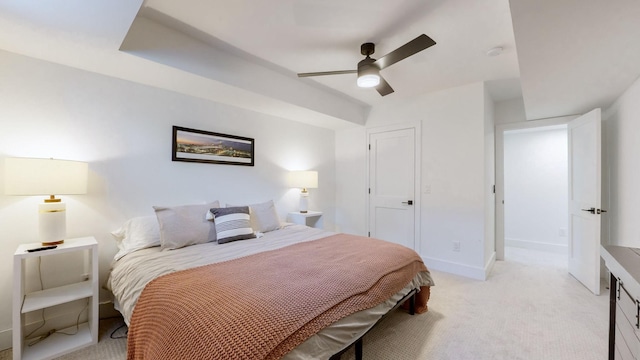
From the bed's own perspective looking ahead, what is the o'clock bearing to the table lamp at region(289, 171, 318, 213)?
The table lamp is roughly at 8 o'clock from the bed.

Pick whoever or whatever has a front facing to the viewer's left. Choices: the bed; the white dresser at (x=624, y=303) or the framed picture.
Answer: the white dresser

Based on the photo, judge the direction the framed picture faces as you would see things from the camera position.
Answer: facing the viewer and to the right of the viewer

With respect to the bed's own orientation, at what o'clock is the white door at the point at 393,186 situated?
The white door is roughly at 9 o'clock from the bed.

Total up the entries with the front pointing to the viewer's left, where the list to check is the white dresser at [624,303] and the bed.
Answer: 1

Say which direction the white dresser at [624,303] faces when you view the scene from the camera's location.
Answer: facing to the left of the viewer

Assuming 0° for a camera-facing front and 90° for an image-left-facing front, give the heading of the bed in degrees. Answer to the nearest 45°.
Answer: approximately 315°

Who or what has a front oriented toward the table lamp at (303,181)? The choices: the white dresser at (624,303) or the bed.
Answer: the white dresser

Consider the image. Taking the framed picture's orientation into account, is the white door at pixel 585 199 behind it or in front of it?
in front

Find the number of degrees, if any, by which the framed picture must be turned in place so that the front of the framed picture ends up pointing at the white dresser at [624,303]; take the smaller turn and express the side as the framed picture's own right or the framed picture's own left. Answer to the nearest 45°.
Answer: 0° — it already faces it

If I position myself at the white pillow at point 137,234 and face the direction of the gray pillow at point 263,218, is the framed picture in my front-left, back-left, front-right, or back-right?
front-left
